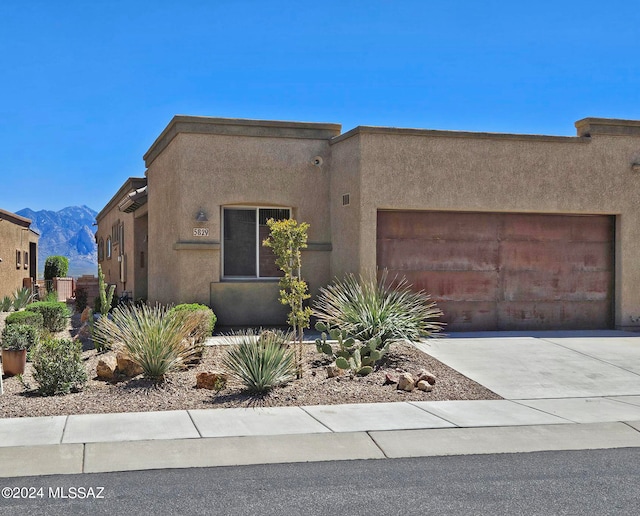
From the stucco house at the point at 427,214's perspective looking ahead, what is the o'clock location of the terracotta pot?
The terracotta pot is roughly at 2 o'clock from the stucco house.

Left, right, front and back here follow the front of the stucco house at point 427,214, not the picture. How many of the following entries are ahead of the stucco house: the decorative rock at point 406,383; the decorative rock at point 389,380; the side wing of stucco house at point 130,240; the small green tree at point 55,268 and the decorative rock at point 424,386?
3

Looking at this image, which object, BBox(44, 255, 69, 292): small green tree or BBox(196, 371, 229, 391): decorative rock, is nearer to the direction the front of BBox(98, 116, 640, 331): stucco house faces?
the decorative rock

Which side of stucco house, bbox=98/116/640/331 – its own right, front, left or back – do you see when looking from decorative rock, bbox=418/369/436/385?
front

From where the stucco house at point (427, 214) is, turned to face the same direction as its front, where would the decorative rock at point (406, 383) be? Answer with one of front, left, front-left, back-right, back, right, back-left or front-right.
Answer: front

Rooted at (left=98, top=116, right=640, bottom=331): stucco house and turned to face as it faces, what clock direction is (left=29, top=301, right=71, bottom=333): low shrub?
The low shrub is roughly at 3 o'clock from the stucco house.

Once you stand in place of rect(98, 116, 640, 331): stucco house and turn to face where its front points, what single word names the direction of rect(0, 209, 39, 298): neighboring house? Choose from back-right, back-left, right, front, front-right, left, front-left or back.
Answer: back-right

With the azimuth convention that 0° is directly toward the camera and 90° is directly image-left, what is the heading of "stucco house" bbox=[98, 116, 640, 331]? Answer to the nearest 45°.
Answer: approximately 0°

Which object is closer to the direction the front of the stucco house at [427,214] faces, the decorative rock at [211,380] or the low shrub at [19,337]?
the decorative rock

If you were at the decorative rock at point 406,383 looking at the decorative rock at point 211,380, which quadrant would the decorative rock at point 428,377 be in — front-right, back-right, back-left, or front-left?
back-right

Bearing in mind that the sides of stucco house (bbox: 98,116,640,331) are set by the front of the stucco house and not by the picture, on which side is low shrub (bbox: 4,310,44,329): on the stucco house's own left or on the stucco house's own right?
on the stucco house's own right

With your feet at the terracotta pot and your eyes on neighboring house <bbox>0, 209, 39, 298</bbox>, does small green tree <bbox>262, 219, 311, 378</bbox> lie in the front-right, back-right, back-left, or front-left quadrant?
back-right

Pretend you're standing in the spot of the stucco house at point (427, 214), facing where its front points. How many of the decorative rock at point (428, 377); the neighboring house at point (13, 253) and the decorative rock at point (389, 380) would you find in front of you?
2

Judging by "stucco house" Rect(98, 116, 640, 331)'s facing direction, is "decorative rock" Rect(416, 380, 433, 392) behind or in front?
in front

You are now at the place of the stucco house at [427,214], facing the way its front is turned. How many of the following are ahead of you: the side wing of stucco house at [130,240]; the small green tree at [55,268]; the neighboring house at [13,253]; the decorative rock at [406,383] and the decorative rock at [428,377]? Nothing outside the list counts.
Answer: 2

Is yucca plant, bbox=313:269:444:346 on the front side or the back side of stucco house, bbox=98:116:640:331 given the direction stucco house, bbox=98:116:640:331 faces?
on the front side

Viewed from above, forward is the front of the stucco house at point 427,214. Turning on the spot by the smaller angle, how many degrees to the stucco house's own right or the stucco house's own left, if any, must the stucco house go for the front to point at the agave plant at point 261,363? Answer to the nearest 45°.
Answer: approximately 45° to the stucco house's own right

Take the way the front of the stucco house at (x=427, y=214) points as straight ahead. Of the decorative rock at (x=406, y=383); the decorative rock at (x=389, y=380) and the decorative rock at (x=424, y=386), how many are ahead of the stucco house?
3
